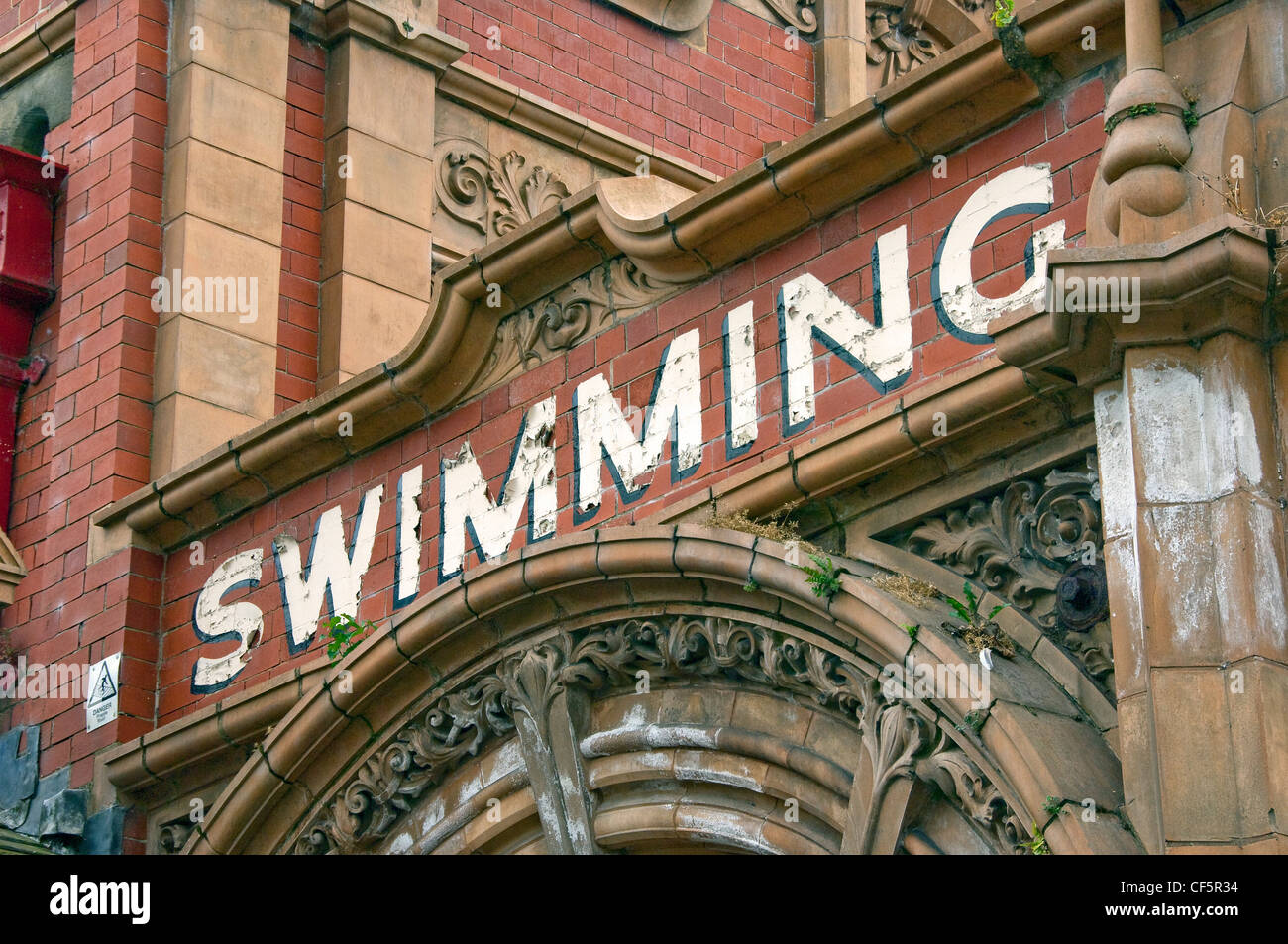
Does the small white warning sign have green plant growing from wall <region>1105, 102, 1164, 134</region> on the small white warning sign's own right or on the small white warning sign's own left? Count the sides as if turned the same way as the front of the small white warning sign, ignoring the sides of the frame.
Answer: on the small white warning sign's own left

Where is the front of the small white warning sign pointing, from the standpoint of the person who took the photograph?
facing the viewer and to the left of the viewer

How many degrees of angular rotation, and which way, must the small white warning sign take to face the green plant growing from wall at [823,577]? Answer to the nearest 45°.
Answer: approximately 90° to its left

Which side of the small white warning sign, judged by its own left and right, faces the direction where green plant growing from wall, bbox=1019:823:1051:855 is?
left

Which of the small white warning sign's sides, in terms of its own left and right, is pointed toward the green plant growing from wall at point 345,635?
left

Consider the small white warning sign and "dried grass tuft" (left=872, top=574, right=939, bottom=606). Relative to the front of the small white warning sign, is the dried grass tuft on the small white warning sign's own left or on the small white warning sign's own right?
on the small white warning sign's own left
